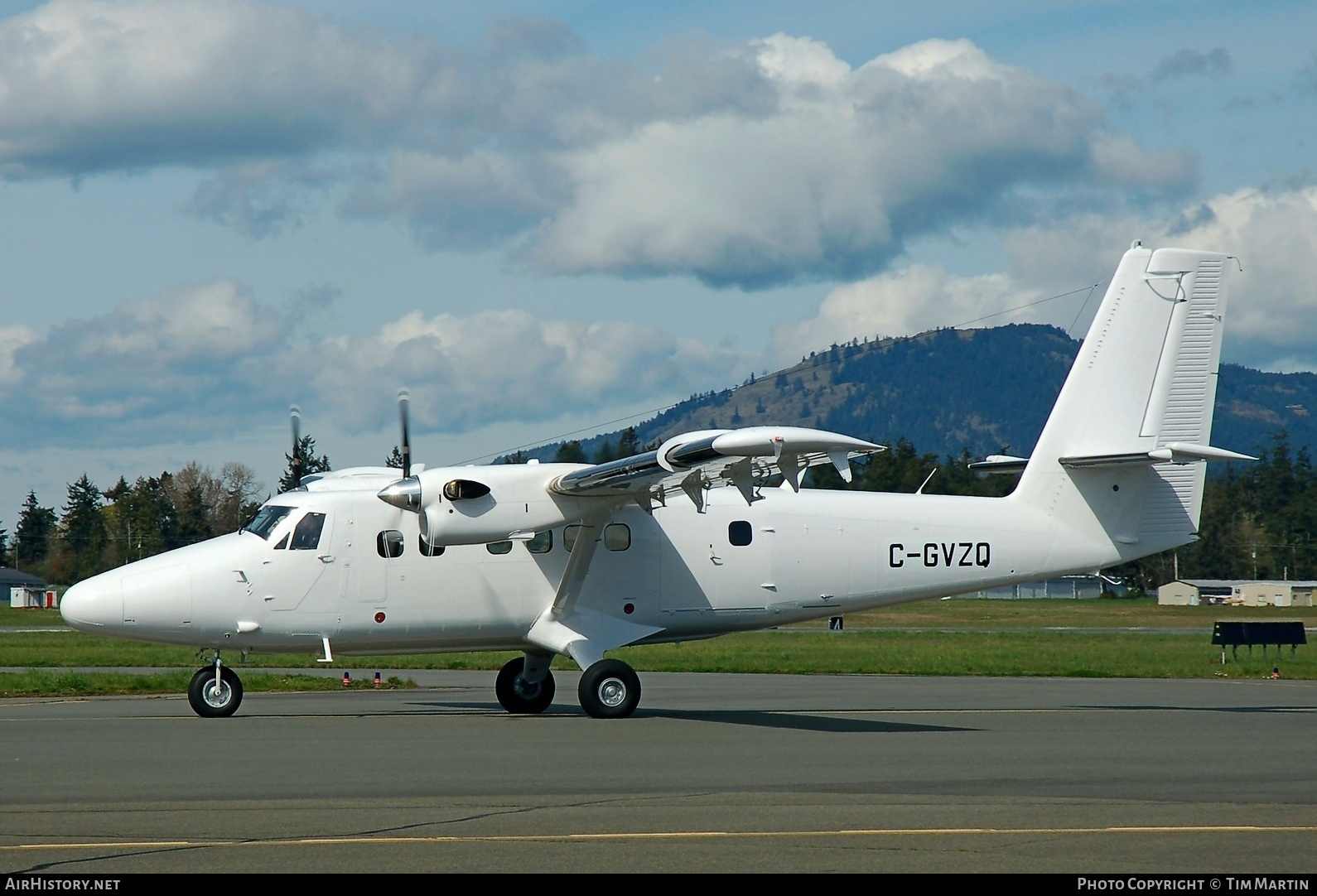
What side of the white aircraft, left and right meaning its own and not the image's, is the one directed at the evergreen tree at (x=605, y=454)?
right

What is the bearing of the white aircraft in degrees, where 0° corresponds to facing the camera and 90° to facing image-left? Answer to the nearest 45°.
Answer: approximately 90°
